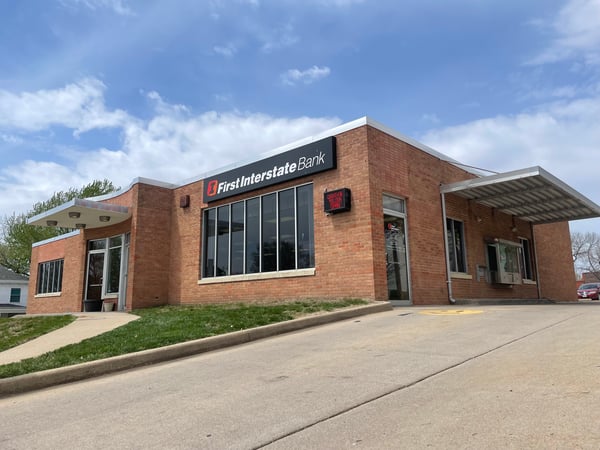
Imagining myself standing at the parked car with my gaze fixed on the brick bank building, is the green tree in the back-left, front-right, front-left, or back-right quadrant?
front-right

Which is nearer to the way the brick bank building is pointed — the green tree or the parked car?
the green tree

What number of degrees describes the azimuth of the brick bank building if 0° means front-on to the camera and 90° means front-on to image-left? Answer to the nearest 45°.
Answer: approximately 45°

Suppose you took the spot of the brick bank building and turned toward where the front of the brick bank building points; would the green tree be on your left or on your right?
on your right

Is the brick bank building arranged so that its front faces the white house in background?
no

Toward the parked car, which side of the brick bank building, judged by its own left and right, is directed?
back

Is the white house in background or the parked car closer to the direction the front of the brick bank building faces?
the white house in background
